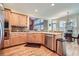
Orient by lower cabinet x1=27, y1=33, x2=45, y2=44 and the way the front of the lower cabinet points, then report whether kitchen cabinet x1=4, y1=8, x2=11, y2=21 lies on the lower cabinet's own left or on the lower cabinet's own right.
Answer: on the lower cabinet's own right

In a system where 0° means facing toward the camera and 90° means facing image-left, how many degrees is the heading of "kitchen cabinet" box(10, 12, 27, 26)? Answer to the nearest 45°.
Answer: approximately 315°

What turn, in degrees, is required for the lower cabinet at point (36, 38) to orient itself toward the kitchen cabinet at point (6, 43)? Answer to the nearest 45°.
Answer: approximately 90° to its right
